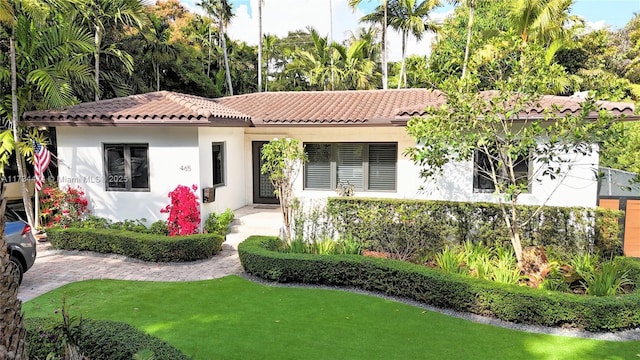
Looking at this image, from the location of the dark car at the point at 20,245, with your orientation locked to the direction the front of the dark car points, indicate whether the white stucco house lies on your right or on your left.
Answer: on your right

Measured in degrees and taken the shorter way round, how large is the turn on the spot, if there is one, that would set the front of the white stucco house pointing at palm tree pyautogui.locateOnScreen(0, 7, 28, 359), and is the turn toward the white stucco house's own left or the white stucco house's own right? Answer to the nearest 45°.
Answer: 0° — it already faces it

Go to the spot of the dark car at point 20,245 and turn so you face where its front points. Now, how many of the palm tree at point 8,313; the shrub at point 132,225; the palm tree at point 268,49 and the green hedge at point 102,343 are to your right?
2

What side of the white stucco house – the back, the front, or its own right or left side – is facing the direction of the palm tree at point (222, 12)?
back

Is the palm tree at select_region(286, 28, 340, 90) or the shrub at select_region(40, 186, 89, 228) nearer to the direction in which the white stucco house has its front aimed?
the shrub

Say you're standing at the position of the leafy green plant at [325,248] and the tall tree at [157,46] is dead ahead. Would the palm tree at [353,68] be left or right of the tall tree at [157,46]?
right

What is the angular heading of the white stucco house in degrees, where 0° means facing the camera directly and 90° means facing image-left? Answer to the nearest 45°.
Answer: approximately 0°

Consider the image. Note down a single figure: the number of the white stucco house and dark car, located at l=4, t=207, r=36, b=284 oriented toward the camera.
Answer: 1
